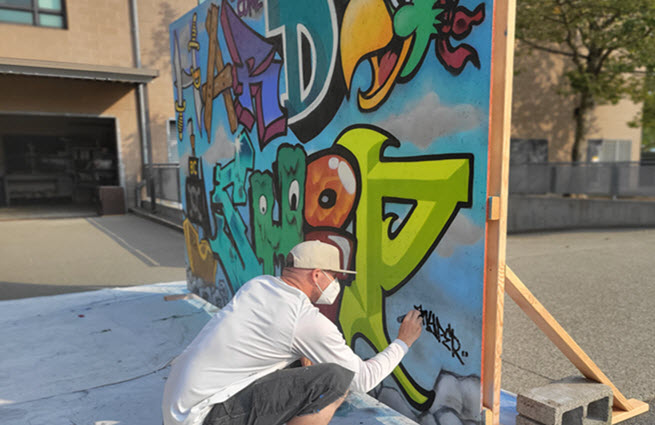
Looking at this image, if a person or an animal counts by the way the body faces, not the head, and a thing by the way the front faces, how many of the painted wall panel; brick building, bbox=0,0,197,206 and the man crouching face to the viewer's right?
1

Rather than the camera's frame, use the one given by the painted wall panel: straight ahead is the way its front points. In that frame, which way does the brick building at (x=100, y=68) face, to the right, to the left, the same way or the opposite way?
to the left

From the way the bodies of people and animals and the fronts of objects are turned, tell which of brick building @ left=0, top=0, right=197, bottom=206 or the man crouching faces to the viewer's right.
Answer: the man crouching

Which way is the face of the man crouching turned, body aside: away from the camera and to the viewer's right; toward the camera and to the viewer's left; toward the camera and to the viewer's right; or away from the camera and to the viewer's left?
away from the camera and to the viewer's right

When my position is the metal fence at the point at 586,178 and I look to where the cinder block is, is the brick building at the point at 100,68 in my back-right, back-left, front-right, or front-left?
front-right

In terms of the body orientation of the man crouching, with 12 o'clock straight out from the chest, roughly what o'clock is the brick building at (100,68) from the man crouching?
The brick building is roughly at 8 o'clock from the man crouching.

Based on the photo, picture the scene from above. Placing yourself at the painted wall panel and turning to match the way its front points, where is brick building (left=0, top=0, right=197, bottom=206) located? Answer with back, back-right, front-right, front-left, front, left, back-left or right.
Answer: right

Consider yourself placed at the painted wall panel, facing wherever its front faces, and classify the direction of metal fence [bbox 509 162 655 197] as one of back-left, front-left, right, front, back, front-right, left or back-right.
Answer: back

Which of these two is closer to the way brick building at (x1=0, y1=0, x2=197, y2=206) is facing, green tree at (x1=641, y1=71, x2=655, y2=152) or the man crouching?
the man crouching

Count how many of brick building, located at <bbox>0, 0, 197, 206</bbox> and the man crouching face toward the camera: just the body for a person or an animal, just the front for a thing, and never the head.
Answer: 1

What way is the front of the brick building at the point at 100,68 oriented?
toward the camera

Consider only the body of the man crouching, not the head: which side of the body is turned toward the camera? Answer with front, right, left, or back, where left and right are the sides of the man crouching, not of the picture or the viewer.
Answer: right

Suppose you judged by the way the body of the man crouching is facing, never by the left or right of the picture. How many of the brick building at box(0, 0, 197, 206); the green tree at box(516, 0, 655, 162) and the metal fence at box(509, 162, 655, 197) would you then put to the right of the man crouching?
0

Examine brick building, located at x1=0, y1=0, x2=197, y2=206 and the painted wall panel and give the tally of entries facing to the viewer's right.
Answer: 0

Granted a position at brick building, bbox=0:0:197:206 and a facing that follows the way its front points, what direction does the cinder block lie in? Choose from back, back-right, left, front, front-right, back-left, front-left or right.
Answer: front
